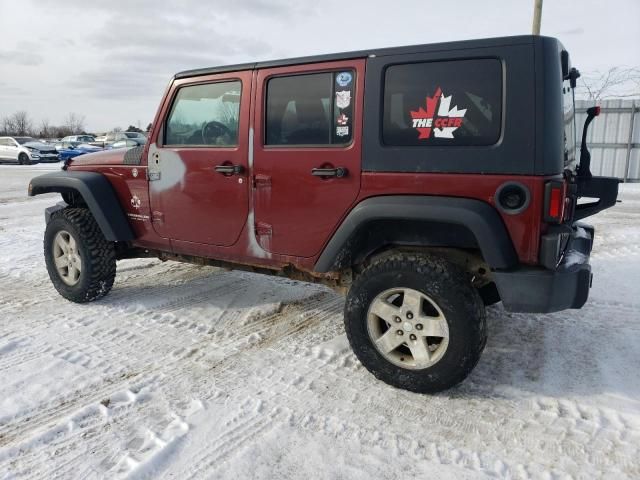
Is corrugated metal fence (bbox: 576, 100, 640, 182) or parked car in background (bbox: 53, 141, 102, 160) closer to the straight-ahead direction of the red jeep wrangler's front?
the parked car in background

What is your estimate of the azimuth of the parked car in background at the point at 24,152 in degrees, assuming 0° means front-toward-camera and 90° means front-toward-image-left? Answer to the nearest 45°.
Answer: approximately 315°

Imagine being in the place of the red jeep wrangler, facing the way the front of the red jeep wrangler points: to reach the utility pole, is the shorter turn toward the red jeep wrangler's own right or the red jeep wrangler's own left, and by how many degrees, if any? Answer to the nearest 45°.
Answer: approximately 90° to the red jeep wrangler's own right

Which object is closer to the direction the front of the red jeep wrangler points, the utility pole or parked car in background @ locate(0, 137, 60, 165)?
the parked car in background

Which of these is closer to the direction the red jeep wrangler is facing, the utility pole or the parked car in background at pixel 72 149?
the parked car in background

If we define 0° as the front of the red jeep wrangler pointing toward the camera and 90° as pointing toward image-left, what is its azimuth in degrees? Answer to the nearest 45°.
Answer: approximately 135°

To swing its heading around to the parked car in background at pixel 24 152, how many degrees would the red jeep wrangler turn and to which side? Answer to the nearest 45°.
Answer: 0° — it already faces it
